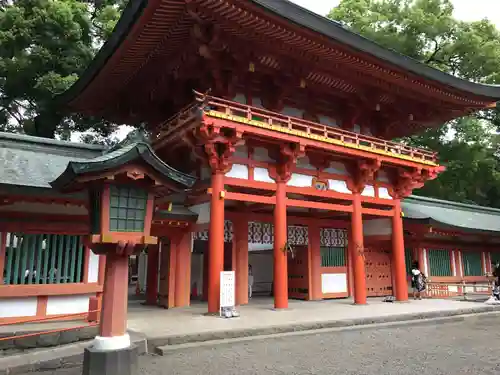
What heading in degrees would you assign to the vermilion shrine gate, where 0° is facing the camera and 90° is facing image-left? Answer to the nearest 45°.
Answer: approximately 315°

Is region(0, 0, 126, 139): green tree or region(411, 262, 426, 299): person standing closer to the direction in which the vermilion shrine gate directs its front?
the person standing

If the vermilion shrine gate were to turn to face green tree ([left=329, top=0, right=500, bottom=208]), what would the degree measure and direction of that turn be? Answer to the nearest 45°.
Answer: approximately 90° to its left

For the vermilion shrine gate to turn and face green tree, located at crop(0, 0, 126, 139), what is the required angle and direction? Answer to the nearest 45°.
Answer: approximately 180°

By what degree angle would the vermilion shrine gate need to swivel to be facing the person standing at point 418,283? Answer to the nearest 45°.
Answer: approximately 90° to its left
